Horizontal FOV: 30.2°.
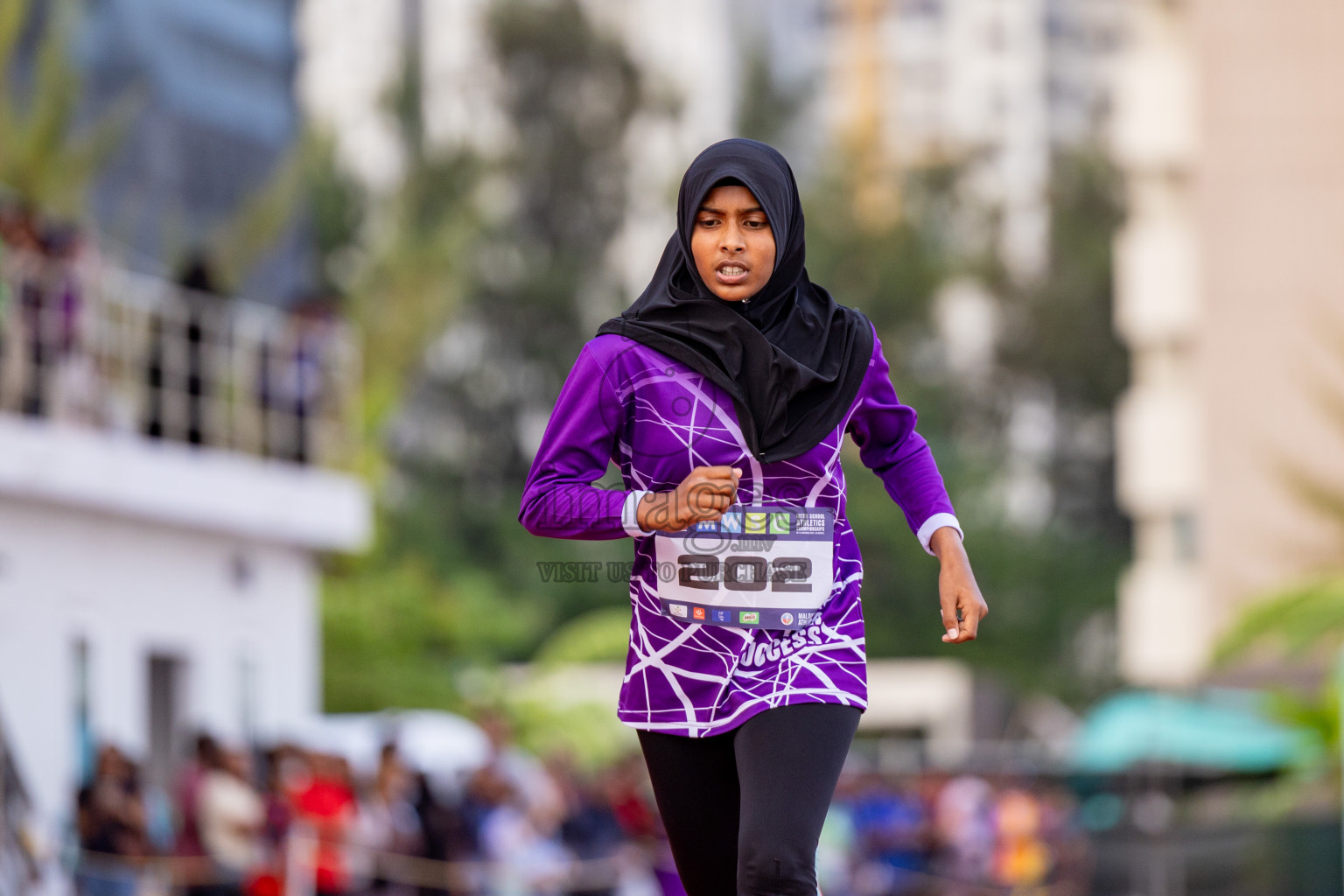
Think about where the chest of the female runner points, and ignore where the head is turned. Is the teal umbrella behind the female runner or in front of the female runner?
behind

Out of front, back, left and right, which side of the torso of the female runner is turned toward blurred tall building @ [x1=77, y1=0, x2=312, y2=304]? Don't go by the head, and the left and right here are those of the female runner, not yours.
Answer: back

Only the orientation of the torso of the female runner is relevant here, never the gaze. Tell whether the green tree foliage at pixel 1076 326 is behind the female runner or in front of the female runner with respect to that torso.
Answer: behind

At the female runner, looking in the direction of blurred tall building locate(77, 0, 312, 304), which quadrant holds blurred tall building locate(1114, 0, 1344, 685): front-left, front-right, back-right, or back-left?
front-right

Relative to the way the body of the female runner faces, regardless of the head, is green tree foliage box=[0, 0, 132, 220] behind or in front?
behind

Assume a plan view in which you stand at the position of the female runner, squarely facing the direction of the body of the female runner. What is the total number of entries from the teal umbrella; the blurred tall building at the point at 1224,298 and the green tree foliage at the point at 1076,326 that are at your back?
3

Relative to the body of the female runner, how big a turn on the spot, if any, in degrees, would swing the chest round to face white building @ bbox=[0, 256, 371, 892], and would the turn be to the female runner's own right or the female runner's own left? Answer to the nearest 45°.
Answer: approximately 180°

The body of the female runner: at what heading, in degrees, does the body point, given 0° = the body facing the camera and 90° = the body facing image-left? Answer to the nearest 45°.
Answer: approximately 0°

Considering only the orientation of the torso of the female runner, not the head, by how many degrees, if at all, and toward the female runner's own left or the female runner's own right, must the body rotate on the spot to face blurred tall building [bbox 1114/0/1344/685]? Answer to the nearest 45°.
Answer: approximately 180°
